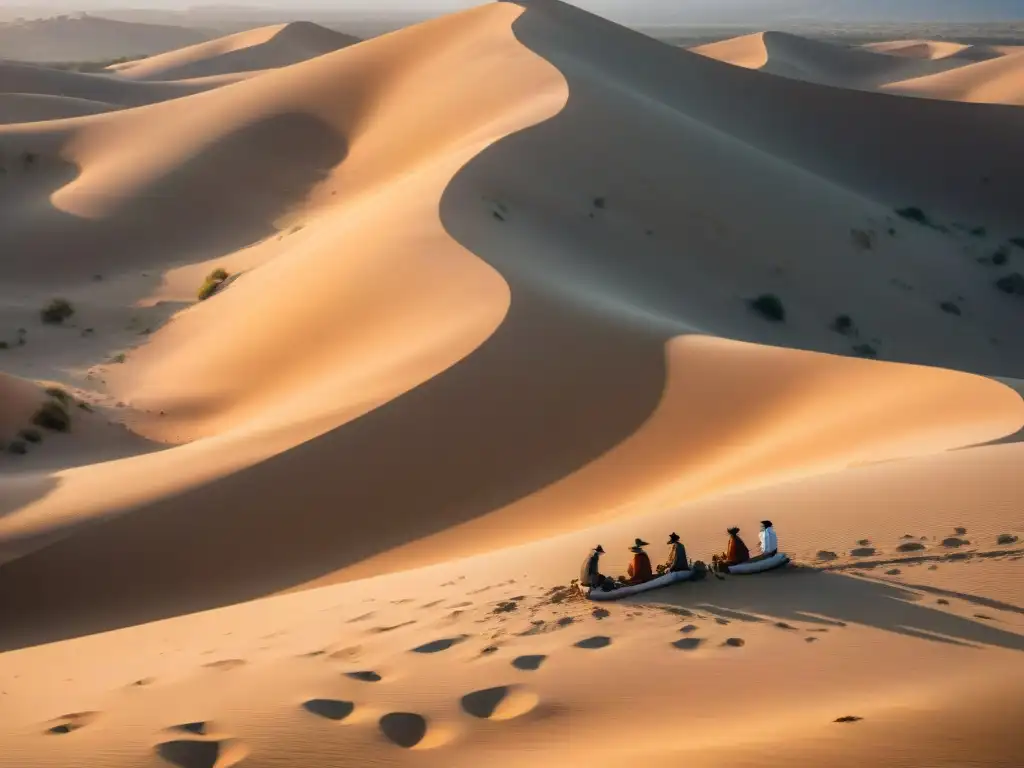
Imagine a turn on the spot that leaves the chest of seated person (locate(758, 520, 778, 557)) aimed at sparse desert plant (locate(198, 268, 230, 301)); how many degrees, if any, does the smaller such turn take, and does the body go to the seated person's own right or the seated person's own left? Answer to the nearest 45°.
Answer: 0° — they already face it

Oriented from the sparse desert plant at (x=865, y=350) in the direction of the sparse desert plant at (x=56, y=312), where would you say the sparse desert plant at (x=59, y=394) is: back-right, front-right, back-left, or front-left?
front-left

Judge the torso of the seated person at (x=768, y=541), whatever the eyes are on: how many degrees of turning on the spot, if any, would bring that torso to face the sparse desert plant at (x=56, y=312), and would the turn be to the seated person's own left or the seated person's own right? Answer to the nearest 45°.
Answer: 0° — they already face it

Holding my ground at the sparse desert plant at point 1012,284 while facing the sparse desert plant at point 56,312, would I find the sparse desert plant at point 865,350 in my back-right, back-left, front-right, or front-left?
front-left

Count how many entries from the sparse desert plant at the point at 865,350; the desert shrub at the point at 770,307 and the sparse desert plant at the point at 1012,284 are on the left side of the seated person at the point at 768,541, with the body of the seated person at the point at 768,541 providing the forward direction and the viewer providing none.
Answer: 0

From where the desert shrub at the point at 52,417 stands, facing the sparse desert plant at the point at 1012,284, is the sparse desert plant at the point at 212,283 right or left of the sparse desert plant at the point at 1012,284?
left

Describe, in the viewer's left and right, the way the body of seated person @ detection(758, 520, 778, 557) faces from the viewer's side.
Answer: facing away from the viewer and to the left of the viewer

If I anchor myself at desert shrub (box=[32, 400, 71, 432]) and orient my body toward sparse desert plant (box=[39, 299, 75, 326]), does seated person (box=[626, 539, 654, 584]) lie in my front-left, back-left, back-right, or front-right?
back-right

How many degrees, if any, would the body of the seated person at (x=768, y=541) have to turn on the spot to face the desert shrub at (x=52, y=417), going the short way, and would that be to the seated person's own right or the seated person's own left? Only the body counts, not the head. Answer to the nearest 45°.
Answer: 0° — they already face it

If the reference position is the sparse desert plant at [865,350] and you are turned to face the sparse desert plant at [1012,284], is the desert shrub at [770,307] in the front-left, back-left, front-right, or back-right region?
back-left
